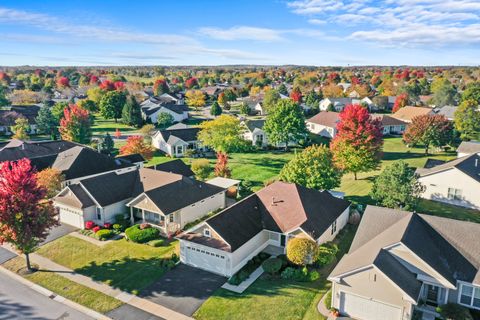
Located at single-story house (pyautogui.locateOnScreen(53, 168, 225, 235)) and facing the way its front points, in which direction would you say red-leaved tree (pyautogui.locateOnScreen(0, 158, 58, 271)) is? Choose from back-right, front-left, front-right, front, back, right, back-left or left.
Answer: front

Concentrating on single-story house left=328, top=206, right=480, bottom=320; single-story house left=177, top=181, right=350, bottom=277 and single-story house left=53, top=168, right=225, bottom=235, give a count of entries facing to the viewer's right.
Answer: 0

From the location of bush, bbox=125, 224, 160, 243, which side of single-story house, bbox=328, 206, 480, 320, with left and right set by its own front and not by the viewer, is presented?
right

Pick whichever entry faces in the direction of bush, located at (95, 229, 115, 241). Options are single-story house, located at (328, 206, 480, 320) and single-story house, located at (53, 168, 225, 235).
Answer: single-story house, located at (53, 168, 225, 235)

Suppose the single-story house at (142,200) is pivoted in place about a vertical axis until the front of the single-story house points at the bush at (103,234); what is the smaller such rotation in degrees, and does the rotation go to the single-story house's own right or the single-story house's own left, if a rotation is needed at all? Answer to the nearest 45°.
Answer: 0° — it already faces it

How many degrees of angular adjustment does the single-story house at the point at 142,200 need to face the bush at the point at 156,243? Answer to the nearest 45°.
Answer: approximately 45° to its left

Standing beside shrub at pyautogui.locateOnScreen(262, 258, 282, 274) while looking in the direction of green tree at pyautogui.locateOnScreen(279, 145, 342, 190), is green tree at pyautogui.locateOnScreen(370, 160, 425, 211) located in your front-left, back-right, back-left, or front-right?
front-right

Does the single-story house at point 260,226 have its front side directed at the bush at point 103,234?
no

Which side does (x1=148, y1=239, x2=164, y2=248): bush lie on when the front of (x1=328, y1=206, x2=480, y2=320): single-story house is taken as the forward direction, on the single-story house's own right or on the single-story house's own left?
on the single-story house's own right

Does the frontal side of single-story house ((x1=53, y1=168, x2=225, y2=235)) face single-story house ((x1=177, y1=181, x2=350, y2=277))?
no

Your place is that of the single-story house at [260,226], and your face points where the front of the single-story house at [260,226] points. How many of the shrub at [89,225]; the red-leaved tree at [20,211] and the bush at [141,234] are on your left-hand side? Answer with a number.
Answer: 0

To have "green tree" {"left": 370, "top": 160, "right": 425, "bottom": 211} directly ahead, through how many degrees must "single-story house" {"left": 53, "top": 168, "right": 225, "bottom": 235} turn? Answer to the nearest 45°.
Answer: approximately 135° to its left

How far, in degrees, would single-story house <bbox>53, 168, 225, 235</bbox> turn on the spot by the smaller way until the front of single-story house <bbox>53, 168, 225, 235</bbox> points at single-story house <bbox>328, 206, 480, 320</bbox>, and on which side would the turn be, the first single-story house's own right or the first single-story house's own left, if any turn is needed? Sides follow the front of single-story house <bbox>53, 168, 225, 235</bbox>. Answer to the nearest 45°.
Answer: approximately 90° to the first single-story house's own left

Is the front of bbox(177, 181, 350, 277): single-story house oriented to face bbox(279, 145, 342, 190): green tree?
no

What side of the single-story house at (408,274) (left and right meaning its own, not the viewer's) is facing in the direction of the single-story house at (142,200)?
right

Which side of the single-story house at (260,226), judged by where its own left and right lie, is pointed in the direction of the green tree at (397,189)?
back

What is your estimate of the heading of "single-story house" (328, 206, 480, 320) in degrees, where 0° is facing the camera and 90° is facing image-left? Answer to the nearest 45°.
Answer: approximately 0°

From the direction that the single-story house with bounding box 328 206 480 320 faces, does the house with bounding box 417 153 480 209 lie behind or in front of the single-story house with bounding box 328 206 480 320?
behind

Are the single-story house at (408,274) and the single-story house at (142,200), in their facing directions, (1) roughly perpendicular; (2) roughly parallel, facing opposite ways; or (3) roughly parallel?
roughly parallel
